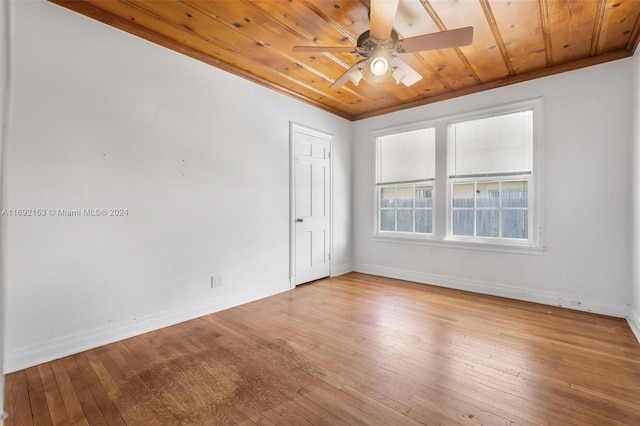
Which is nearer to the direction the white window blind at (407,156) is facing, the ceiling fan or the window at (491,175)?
the ceiling fan

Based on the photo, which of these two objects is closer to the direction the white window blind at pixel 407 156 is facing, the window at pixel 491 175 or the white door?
the white door

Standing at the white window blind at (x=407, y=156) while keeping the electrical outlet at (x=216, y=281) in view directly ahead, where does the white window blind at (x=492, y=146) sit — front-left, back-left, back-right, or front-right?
back-left

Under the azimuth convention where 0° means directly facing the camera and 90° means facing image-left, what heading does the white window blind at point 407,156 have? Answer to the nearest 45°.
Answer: approximately 45°

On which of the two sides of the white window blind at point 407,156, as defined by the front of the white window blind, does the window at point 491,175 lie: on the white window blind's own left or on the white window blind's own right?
on the white window blind's own left

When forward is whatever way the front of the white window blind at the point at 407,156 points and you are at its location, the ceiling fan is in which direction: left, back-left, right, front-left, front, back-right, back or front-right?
front-left

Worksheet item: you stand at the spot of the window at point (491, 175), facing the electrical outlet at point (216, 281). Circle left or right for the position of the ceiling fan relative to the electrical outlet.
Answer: left

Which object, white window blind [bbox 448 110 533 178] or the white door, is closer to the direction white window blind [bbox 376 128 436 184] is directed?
the white door

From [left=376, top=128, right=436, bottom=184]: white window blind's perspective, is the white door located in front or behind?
in front

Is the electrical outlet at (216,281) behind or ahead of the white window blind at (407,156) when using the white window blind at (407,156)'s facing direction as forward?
ahead

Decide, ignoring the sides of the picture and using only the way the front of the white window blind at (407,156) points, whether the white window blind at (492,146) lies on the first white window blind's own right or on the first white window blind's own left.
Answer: on the first white window blind's own left

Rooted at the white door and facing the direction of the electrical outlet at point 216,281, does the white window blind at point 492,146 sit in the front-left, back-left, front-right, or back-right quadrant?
back-left
